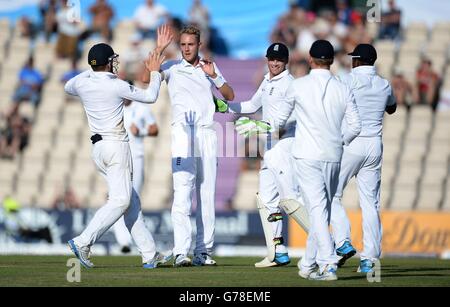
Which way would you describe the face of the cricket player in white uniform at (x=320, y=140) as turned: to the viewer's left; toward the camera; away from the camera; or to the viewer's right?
away from the camera

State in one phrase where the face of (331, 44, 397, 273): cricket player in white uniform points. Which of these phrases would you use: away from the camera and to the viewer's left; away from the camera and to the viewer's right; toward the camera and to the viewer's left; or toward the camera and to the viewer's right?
away from the camera and to the viewer's left

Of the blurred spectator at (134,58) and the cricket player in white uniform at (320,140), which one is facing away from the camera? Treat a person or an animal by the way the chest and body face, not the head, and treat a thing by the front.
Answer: the cricket player in white uniform

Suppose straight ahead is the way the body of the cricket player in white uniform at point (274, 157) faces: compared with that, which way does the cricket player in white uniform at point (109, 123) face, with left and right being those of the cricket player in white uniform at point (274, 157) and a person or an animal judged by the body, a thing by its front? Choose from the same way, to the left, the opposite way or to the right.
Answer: the opposite way

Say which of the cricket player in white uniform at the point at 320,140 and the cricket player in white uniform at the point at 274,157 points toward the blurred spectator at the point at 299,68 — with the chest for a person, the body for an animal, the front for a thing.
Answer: the cricket player in white uniform at the point at 320,140

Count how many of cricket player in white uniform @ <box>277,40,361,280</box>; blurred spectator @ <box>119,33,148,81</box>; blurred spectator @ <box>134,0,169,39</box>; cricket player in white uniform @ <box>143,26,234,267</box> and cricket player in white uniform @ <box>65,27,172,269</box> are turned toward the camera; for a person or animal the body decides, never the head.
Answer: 3

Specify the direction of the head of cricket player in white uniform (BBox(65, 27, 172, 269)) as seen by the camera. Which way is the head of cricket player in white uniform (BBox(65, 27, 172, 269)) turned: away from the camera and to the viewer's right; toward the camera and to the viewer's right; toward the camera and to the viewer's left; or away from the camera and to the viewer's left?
away from the camera and to the viewer's right

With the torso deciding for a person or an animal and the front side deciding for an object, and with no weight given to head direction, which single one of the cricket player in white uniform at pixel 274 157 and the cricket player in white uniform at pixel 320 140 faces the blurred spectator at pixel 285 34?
the cricket player in white uniform at pixel 320 140

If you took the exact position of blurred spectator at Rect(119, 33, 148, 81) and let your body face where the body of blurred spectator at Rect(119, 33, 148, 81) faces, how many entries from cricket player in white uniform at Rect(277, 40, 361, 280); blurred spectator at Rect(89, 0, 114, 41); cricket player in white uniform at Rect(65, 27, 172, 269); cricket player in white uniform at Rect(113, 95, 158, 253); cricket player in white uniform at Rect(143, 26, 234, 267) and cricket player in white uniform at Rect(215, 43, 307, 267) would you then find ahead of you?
5

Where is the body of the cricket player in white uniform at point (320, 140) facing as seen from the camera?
away from the camera

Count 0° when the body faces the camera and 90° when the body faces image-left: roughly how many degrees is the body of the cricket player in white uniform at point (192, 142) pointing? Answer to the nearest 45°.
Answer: approximately 0°

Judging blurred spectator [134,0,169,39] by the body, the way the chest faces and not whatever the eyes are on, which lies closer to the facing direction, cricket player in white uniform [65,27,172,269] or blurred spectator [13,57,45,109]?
the cricket player in white uniform

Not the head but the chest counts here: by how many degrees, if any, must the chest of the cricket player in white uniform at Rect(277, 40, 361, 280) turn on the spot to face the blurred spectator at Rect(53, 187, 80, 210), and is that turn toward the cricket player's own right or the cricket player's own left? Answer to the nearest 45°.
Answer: approximately 45° to the cricket player's own left
